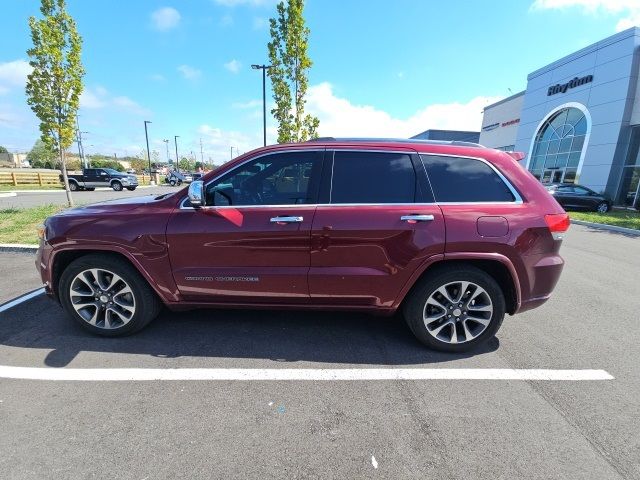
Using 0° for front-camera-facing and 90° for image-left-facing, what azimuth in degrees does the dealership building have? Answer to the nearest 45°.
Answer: approximately 45°

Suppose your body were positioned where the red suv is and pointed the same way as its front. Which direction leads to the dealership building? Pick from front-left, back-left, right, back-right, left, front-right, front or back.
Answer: back-right

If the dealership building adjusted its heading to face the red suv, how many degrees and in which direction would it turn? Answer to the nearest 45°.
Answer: approximately 45° to its left

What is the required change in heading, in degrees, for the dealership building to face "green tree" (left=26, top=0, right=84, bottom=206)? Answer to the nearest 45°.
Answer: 0° — it already faces it

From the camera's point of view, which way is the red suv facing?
to the viewer's left
